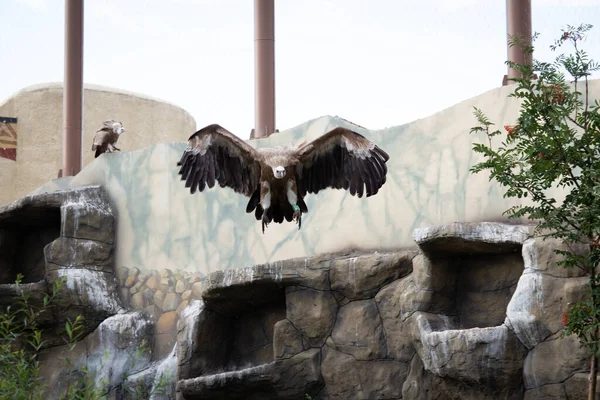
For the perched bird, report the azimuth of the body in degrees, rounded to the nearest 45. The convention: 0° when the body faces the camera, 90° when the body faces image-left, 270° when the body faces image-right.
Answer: approximately 270°

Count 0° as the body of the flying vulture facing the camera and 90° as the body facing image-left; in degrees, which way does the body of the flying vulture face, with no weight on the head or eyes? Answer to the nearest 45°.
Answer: approximately 0°

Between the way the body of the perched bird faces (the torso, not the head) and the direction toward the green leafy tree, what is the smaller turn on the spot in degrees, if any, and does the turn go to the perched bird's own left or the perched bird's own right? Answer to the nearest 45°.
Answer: approximately 45° to the perched bird's own right

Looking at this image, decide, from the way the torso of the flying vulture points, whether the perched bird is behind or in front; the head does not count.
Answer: behind

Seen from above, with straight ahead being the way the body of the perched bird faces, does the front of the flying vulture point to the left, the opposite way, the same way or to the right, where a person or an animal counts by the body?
to the right

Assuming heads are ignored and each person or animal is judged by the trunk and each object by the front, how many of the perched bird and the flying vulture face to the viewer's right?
1

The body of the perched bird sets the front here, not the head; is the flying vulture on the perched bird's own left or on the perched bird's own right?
on the perched bird's own right
